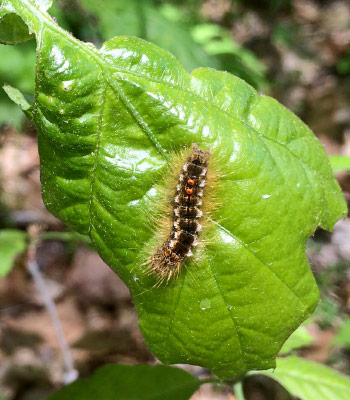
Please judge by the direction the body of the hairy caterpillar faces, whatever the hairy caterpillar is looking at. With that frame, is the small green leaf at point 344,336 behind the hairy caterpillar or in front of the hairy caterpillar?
behind

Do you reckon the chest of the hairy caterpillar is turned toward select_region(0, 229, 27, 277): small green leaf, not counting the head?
no

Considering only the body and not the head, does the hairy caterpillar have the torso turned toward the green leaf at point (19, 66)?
no

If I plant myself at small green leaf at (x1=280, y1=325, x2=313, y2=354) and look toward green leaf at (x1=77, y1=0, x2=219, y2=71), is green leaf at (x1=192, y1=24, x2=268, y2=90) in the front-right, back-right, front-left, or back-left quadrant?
front-right
